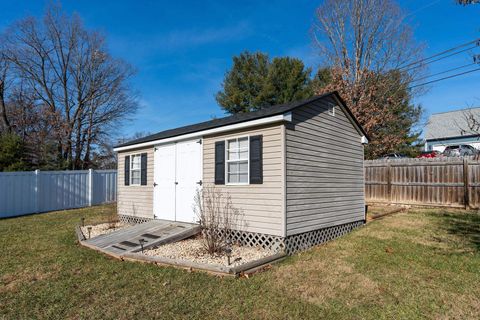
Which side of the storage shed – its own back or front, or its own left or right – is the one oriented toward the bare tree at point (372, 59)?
back

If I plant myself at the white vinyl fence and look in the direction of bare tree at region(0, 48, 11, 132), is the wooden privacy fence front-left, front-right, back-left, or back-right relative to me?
back-right

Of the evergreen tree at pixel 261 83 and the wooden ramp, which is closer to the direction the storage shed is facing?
the wooden ramp

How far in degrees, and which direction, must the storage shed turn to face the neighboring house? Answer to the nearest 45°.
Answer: approximately 180°

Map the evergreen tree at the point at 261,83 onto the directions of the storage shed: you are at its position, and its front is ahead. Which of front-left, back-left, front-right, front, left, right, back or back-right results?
back-right

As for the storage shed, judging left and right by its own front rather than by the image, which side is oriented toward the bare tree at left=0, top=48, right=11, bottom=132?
right

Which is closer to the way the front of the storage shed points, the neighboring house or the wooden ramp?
the wooden ramp

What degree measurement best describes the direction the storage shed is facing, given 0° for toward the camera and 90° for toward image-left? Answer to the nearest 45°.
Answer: approximately 45°

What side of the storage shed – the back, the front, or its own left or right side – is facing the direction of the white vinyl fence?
right

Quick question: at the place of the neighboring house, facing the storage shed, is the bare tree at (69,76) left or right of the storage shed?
right

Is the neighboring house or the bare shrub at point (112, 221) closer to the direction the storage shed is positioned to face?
the bare shrub

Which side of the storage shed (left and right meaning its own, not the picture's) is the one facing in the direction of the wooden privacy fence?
back
